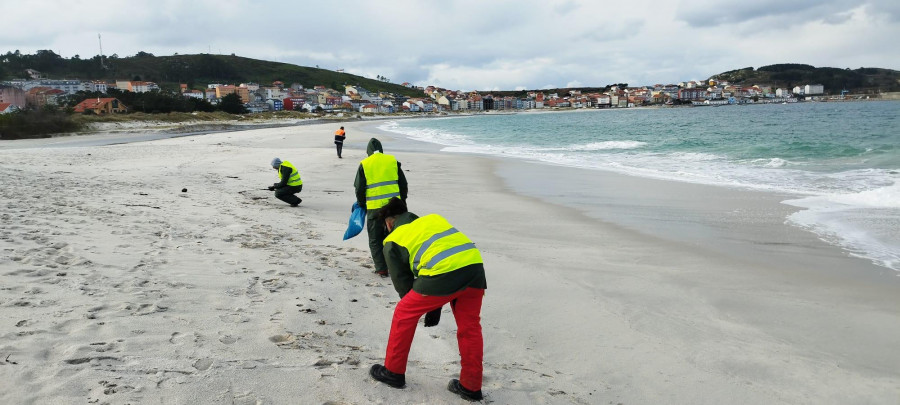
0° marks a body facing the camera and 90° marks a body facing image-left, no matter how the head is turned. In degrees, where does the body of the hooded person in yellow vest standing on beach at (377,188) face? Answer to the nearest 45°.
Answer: approximately 180°

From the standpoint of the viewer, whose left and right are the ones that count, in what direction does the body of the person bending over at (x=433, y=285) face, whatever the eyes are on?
facing away from the viewer and to the left of the viewer

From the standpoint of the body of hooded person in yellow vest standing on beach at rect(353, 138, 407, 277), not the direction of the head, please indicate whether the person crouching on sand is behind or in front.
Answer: in front

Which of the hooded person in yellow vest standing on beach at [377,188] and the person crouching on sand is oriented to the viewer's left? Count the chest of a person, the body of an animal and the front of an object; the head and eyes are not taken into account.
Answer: the person crouching on sand

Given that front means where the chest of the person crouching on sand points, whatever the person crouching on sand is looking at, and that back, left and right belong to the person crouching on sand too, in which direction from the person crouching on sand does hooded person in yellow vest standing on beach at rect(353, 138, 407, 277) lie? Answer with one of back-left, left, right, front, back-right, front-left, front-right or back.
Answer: left

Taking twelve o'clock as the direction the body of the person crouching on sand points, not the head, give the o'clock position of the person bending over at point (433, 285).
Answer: The person bending over is roughly at 9 o'clock from the person crouching on sand.

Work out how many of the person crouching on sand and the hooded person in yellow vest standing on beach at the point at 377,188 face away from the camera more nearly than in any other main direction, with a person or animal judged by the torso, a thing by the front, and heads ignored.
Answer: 1

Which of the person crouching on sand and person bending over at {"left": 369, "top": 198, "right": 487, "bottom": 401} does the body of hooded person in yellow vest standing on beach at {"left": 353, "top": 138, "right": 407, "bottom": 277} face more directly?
the person crouching on sand

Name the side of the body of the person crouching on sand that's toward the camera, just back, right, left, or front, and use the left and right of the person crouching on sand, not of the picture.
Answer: left

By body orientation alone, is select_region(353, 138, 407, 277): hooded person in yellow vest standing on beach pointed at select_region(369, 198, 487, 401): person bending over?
no

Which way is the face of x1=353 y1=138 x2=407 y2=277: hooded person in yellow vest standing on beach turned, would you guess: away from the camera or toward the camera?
away from the camera
